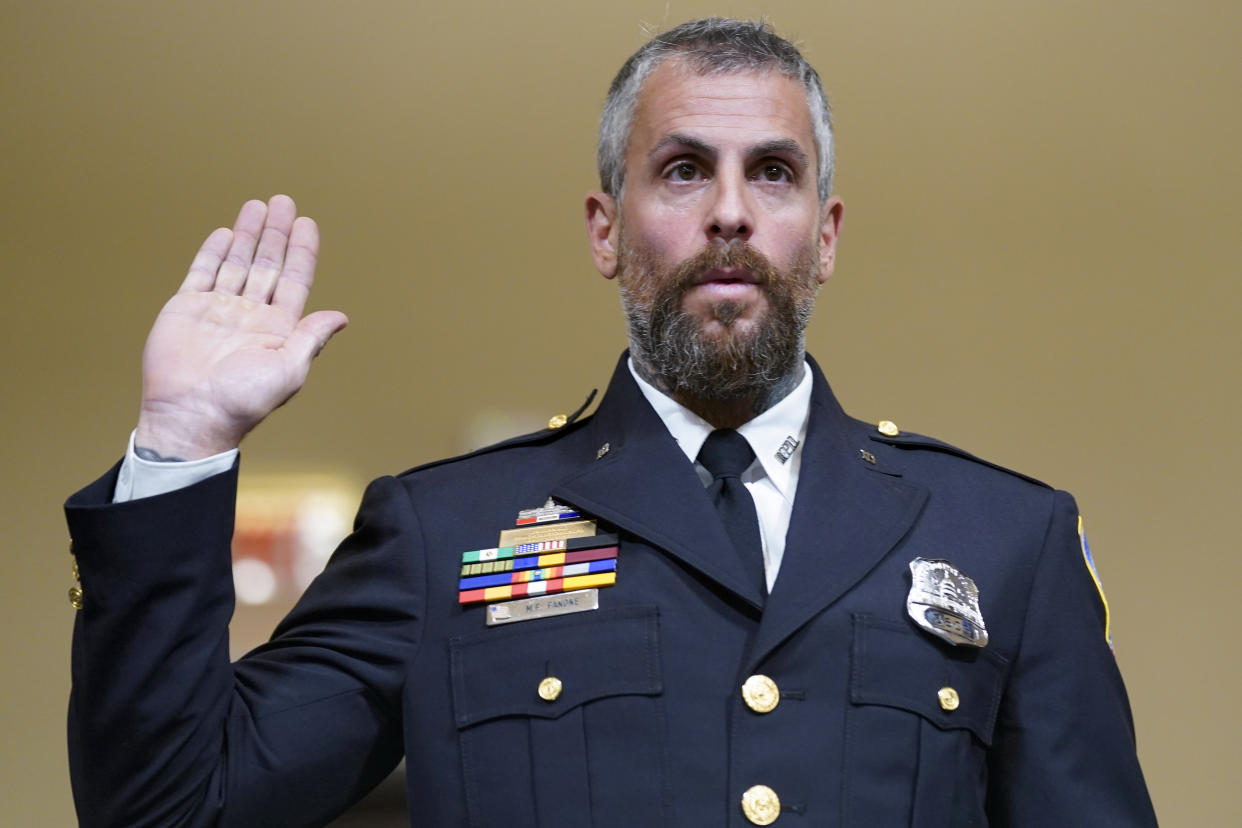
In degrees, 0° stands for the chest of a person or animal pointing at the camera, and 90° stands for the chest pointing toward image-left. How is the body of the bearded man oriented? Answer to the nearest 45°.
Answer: approximately 0°
